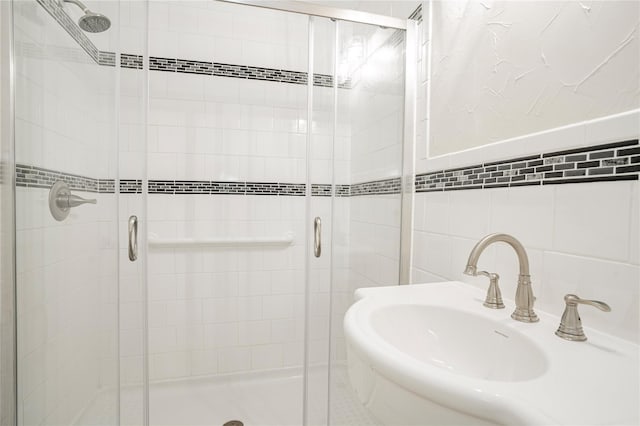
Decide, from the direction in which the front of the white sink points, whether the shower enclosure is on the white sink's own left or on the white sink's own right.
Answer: on the white sink's own right

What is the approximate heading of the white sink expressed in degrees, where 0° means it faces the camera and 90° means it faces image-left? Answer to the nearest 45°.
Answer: approximately 45°

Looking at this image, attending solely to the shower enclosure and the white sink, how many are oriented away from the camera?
0

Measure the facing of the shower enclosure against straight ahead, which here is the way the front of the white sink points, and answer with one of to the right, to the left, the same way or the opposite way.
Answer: to the left

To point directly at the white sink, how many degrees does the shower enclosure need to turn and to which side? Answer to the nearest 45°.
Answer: approximately 45° to its left

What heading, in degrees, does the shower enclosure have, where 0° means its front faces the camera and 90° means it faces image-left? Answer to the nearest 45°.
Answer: approximately 0°
